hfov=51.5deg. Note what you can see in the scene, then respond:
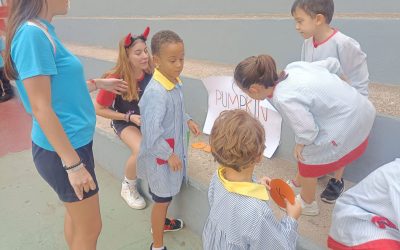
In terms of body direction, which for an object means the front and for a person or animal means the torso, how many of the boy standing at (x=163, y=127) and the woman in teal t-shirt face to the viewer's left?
0

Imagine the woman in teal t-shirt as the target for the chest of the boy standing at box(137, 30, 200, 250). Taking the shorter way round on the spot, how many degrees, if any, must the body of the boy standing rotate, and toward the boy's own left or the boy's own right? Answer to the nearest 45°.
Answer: approximately 90° to the boy's own right

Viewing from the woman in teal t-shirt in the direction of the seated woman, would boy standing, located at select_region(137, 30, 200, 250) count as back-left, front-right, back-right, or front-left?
front-right

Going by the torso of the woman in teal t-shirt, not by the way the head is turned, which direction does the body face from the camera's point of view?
to the viewer's right

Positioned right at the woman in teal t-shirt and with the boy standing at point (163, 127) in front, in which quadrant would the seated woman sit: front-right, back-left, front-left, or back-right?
front-left

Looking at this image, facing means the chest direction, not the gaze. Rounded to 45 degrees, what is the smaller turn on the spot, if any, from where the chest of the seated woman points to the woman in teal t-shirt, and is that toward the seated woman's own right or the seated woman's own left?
approximately 45° to the seated woman's own right

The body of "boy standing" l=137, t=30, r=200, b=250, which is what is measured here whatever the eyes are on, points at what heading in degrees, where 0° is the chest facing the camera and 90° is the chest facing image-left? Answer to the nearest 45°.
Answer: approximately 315°

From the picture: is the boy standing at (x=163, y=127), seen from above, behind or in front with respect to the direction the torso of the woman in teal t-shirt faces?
in front

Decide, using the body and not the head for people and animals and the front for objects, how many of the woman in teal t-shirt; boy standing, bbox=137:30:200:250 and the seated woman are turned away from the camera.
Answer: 0

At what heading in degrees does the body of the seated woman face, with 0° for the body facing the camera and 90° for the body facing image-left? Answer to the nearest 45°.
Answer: approximately 315°
